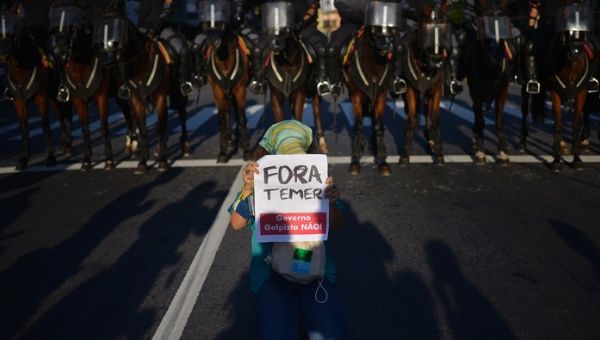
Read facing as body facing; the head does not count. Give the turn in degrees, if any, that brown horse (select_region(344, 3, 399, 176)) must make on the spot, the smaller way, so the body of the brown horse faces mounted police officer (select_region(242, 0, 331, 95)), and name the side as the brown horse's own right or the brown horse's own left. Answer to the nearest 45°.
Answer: approximately 135° to the brown horse's own right

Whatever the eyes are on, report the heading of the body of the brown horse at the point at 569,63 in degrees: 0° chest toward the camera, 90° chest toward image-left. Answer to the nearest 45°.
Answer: approximately 0°

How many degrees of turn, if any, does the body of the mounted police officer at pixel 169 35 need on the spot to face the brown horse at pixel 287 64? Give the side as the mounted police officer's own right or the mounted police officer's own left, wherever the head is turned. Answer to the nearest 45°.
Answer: approximately 45° to the mounted police officer's own left

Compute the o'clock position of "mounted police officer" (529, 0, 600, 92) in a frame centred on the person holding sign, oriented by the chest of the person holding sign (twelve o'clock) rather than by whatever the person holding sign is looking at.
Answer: The mounted police officer is roughly at 7 o'clock from the person holding sign.

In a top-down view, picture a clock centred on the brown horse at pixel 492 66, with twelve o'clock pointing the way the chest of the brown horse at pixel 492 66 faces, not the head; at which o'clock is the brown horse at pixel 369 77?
the brown horse at pixel 369 77 is roughly at 2 o'clock from the brown horse at pixel 492 66.

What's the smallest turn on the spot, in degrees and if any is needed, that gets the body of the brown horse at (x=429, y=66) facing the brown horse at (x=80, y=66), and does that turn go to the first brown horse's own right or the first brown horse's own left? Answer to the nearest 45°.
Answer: approximately 90° to the first brown horse's own right

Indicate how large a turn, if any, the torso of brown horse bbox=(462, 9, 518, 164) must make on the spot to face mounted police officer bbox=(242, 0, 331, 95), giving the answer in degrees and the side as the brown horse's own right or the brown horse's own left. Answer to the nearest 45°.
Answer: approximately 90° to the brown horse's own right

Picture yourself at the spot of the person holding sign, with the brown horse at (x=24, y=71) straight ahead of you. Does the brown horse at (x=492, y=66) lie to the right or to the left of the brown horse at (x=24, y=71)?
right

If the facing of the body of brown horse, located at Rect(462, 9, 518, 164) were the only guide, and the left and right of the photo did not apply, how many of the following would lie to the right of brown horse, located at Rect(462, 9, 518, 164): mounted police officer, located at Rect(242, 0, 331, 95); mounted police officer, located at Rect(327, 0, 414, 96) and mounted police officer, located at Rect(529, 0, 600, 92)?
2

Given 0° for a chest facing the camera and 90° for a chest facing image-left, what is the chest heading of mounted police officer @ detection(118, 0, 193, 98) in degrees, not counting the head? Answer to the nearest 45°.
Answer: approximately 0°

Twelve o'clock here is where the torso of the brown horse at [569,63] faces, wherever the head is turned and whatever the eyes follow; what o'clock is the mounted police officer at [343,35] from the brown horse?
The mounted police officer is roughly at 3 o'clock from the brown horse.
